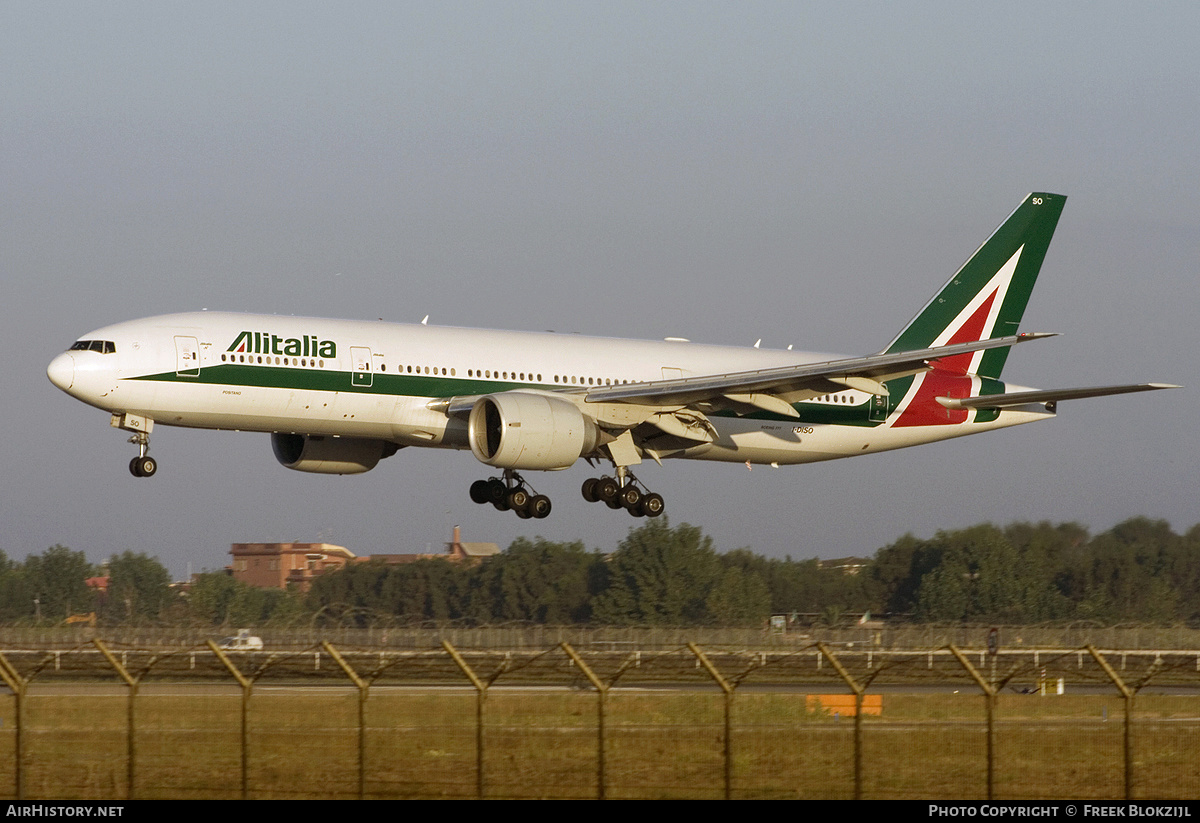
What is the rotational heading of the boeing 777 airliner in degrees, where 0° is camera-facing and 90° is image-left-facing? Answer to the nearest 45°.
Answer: approximately 45°
